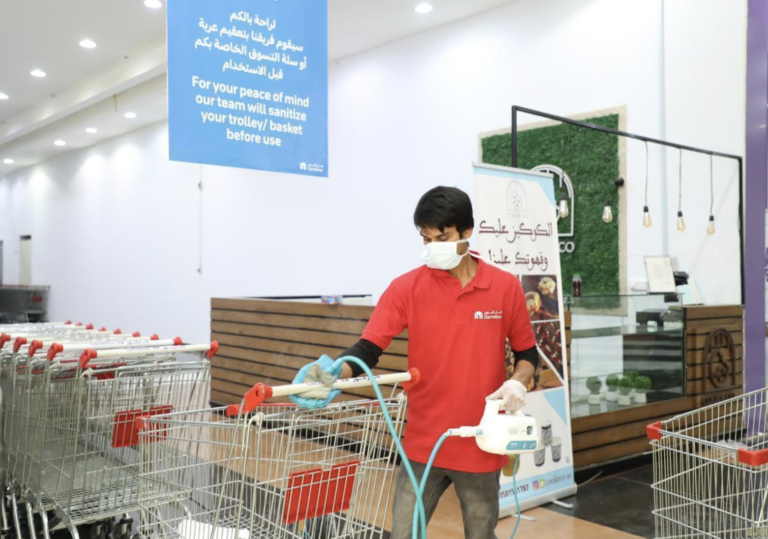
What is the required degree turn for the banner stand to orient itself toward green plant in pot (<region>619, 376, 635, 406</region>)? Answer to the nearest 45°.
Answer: approximately 90° to its left

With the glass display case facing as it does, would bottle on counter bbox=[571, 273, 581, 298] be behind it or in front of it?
behind

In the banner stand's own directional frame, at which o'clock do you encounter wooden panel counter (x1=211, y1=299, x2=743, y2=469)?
The wooden panel counter is roughly at 6 o'clock from the banner stand.

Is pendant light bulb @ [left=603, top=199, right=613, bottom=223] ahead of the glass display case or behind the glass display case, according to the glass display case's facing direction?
behind

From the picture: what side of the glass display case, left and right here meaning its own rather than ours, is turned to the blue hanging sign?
right

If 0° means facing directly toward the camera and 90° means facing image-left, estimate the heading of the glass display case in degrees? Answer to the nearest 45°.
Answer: approximately 315°

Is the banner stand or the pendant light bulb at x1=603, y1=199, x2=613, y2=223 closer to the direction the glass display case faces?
the banner stand

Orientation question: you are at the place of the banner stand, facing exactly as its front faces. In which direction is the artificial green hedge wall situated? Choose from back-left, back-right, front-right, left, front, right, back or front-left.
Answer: back-left

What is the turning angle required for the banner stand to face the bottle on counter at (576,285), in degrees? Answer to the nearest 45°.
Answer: approximately 135° to its left

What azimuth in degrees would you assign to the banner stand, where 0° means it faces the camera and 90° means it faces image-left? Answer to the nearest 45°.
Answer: approximately 315°

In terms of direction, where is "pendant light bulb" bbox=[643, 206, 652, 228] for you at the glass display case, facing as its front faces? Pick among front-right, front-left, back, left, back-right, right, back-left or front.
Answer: back-left
